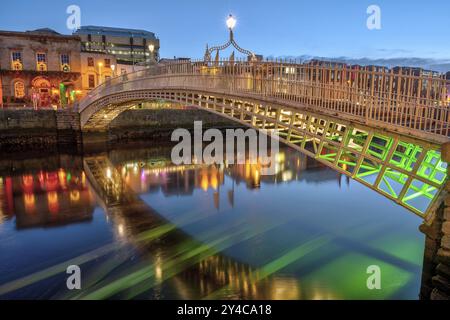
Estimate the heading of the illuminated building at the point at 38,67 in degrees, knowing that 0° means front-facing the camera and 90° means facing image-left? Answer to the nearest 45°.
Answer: approximately 0°
